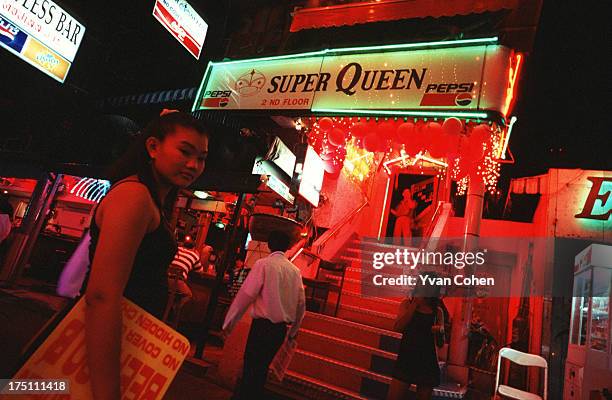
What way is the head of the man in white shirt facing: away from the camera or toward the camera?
away from the camera

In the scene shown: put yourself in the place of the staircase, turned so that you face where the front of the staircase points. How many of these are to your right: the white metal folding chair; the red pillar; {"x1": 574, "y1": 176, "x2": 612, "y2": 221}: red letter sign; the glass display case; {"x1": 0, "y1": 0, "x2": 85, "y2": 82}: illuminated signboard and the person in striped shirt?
2

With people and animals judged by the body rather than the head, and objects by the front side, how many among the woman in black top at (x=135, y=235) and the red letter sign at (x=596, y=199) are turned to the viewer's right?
1

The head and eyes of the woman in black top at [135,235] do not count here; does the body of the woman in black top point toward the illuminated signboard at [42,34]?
no

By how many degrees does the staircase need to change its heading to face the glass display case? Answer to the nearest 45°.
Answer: approximately 135° to its left

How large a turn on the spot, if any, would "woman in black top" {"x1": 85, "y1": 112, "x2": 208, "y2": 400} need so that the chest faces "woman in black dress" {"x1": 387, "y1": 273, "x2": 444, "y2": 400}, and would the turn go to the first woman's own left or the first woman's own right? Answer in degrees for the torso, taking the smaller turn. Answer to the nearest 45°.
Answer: approximately 45° to the first woman's own left

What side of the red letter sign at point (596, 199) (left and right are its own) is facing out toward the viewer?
front

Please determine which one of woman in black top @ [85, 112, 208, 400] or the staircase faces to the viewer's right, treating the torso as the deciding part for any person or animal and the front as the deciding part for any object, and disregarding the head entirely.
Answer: the woman in black top

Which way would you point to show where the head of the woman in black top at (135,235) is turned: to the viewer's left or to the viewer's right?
to the viewer's right

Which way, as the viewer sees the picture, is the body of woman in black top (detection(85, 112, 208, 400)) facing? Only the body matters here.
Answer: to the viewer's right

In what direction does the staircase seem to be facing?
toward the camera

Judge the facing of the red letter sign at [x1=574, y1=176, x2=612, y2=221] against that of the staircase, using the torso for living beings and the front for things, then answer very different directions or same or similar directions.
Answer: same or similar directions
